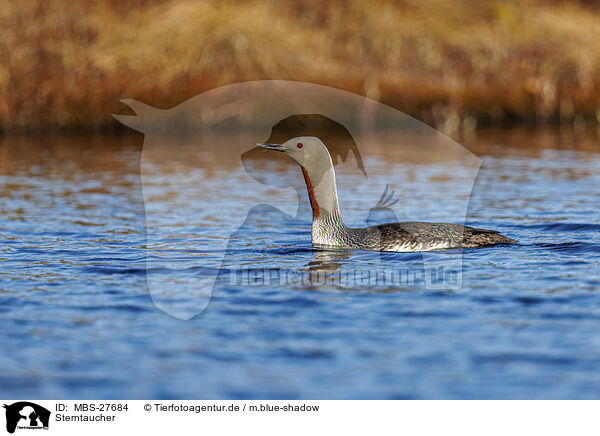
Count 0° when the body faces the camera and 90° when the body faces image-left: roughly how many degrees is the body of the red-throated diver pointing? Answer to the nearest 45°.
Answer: approximately 90°
